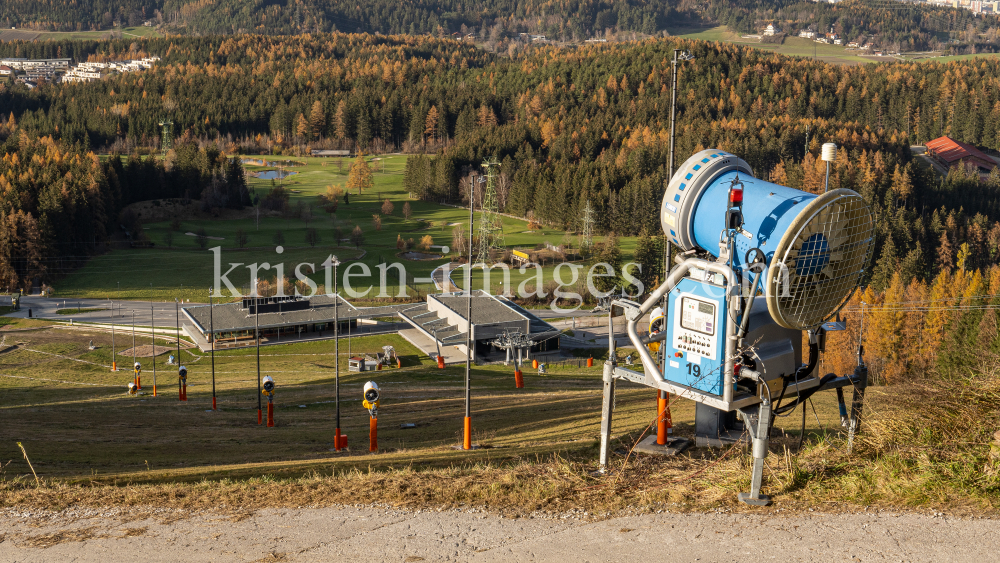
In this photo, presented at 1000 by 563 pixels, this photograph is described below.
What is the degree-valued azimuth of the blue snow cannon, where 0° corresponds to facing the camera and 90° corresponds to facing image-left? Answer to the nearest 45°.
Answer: approximately 135°
